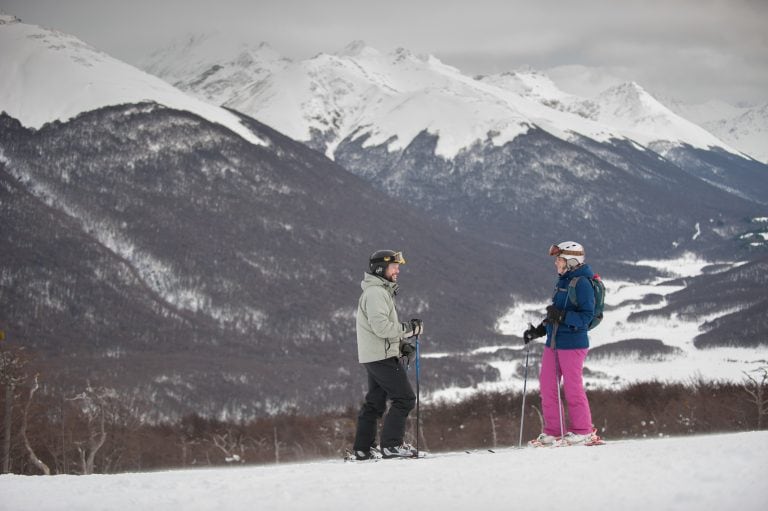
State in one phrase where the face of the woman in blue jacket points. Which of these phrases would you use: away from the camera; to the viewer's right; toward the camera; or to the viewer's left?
to the viewer's left

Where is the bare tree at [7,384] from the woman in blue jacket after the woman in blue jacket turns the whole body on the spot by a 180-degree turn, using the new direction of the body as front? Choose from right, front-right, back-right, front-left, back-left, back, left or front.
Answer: back-left

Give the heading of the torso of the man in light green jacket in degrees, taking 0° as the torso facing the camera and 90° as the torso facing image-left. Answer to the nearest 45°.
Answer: approximately 270°

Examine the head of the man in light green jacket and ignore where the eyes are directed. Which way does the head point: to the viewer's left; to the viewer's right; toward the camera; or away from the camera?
to the viewer's right

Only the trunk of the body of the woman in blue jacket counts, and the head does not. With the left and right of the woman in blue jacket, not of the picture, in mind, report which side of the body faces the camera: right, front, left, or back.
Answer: left

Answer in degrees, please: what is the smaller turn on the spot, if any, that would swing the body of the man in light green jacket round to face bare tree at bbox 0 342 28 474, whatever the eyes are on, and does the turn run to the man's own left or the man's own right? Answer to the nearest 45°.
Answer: approximately 135° to the man's own left

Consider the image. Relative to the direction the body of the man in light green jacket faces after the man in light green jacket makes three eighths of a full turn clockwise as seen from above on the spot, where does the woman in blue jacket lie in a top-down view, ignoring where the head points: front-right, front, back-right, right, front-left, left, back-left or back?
back-left
